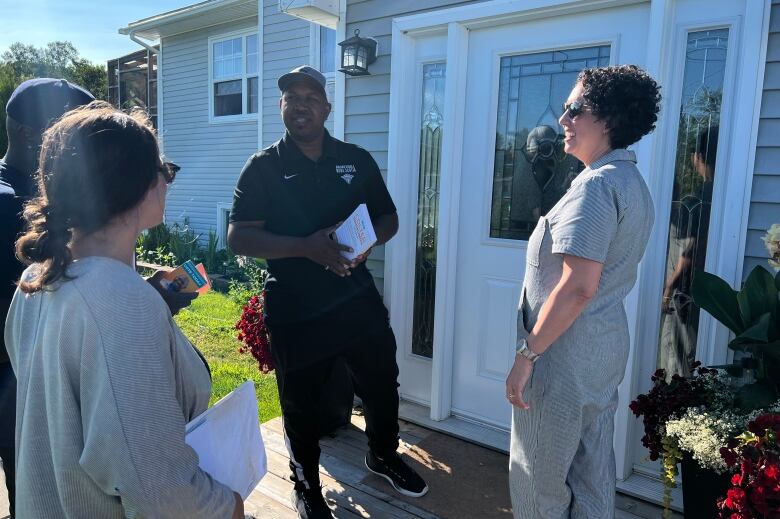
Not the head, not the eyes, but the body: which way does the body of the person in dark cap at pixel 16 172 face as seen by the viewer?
to the viewer's right

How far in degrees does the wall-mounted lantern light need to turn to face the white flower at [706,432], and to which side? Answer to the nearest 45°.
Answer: approximately 90° to its left

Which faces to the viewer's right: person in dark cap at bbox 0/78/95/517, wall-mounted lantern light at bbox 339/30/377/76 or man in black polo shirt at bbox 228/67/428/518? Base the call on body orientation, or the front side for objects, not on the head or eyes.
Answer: the person in dark cap

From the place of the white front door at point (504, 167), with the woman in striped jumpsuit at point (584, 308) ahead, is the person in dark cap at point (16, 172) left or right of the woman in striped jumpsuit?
right

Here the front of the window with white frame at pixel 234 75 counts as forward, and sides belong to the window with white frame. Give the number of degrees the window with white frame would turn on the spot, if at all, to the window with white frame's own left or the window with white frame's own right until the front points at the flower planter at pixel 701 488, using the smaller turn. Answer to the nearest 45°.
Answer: approximately 45° to the window with white frame's own left

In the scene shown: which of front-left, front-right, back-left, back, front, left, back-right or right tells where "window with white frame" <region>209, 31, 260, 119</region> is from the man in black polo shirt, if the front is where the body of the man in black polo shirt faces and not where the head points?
back

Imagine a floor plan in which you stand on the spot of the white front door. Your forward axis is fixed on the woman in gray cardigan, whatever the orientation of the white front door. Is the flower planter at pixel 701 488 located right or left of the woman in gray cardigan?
left

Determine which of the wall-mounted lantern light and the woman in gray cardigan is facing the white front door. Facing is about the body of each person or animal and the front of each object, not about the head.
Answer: the woman in gray cardigan

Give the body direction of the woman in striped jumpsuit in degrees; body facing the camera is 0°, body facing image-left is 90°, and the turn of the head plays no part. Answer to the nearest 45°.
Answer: approximately 90°

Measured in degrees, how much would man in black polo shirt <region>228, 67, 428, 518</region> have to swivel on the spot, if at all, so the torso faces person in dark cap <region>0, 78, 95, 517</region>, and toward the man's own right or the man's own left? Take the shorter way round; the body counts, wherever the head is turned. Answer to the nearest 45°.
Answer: approximately 45° to the man's own right
